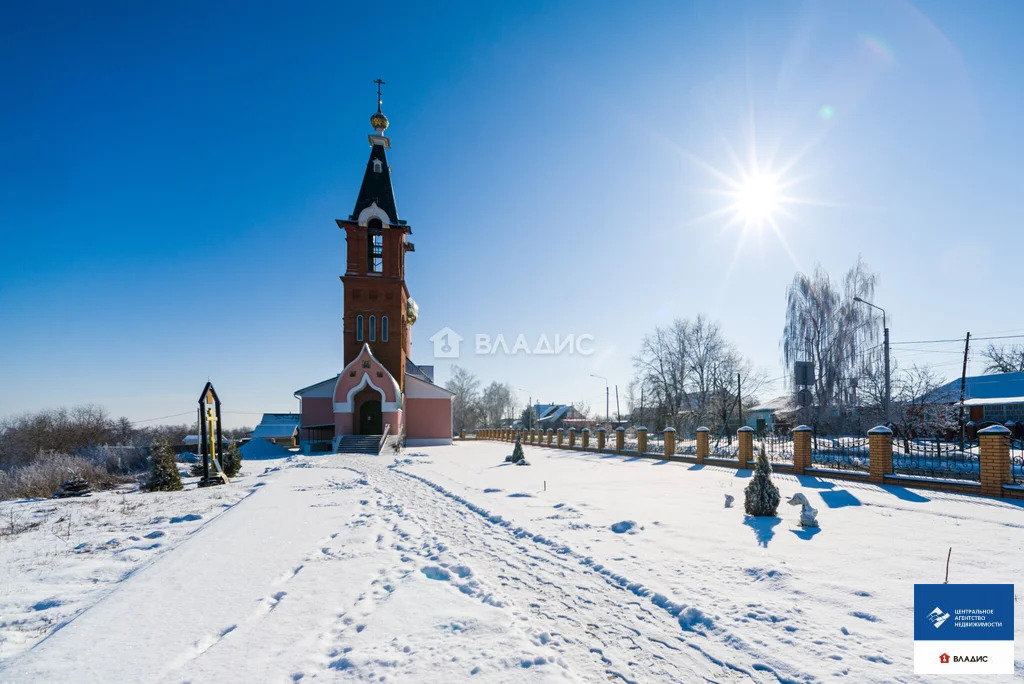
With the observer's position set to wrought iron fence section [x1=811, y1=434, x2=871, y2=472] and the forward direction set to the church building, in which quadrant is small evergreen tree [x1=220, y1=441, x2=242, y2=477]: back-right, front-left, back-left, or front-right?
front-left

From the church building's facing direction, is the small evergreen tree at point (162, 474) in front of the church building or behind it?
in front

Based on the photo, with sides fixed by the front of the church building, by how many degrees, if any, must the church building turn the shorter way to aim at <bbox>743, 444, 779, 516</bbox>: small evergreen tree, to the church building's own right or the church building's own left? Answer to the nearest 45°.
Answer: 0° — it already faces it

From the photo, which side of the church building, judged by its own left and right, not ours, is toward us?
front

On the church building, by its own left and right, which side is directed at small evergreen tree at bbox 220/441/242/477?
front
